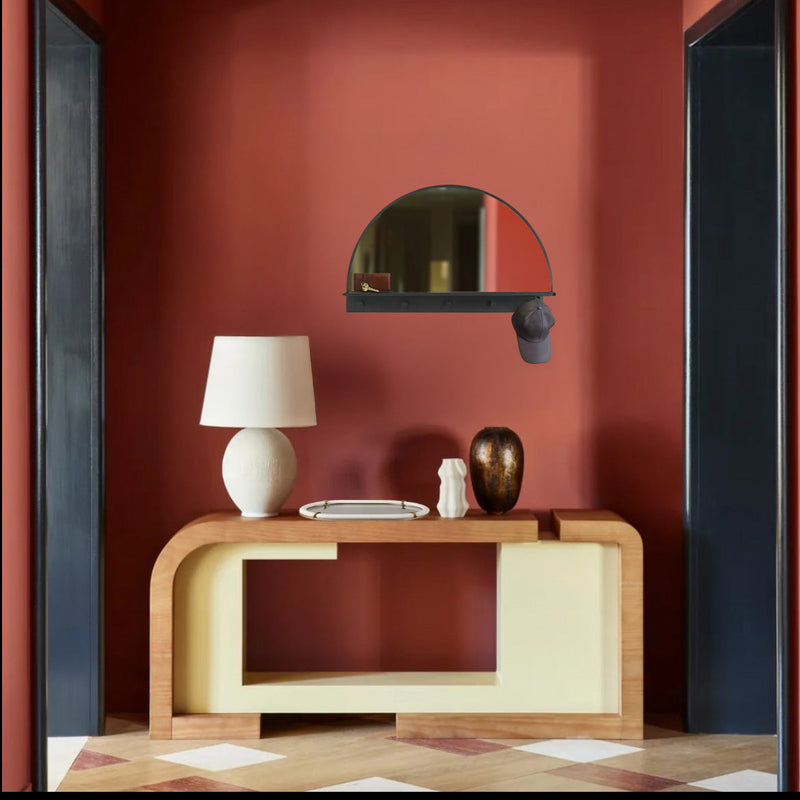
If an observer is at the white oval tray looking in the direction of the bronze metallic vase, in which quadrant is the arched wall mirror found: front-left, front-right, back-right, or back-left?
front-left

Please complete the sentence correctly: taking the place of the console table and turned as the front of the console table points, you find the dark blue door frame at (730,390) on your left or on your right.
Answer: on your left

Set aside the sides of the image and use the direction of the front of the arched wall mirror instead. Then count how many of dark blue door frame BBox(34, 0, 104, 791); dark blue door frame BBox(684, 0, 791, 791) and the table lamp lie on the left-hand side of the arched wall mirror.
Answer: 1

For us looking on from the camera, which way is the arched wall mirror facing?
facing the viewer

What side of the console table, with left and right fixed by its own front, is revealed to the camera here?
front

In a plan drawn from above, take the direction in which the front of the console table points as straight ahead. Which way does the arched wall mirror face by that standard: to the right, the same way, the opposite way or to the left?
the same way

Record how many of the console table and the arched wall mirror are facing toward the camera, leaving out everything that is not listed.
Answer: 2

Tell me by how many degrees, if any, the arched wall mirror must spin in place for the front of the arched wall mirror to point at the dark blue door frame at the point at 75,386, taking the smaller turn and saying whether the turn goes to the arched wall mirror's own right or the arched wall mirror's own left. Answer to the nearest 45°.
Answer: approximately 90° to the arched wall mirror's own right

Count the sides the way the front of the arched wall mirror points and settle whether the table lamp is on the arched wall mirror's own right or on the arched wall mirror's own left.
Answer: on the arched wall mirror's own right
